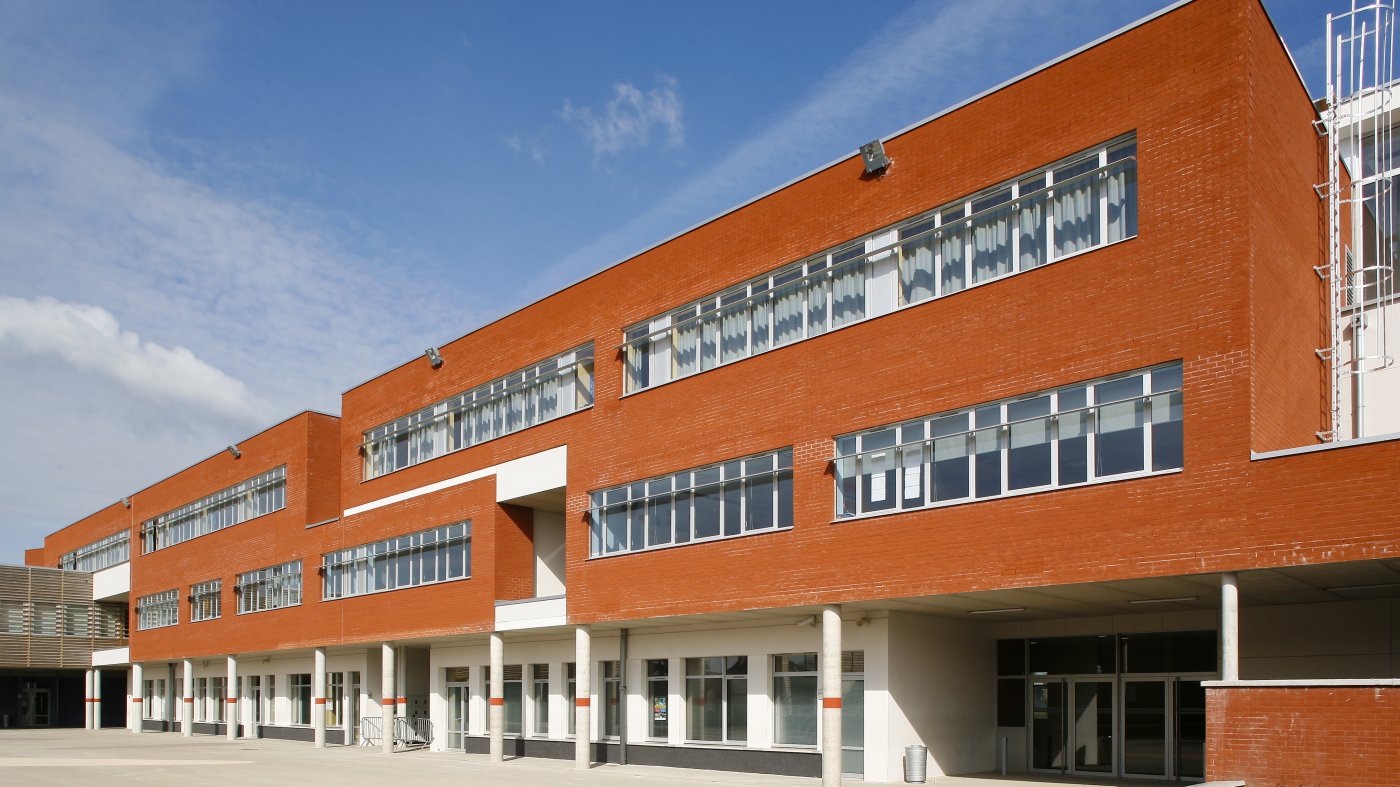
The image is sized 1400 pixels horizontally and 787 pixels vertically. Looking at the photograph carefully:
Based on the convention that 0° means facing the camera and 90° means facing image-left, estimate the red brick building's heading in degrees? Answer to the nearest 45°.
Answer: approximately 45°
